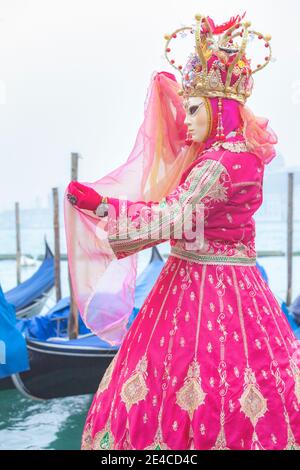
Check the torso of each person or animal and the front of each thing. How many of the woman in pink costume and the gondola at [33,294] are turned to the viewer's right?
0

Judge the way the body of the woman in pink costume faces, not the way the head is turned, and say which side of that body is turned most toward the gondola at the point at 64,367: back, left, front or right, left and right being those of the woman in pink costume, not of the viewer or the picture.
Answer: right

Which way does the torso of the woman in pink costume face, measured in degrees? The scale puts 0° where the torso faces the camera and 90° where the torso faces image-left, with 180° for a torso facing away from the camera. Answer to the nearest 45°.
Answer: approximately 90°

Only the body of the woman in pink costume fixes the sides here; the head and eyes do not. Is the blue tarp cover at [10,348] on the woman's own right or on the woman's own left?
on the woman's own right

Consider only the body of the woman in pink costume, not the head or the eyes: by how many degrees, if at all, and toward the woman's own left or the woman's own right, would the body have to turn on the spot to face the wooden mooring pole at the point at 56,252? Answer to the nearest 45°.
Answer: approximately 90° to the woman's own right
